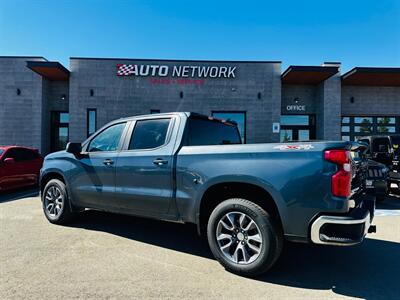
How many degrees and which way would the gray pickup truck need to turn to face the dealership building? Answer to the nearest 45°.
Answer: approximately 45° to its right

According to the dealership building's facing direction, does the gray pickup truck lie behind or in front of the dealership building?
in front

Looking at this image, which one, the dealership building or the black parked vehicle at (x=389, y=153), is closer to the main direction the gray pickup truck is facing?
the dealership building

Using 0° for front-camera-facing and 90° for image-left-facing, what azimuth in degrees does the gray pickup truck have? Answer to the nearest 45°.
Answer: approximately 135°

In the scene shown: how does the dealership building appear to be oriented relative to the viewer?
toward the camera

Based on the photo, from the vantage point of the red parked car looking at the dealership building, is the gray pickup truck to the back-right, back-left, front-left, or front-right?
back-right

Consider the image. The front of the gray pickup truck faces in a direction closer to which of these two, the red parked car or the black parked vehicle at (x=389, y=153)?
the red parked car

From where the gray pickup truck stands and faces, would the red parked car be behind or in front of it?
in front

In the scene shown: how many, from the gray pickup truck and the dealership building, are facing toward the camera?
1
